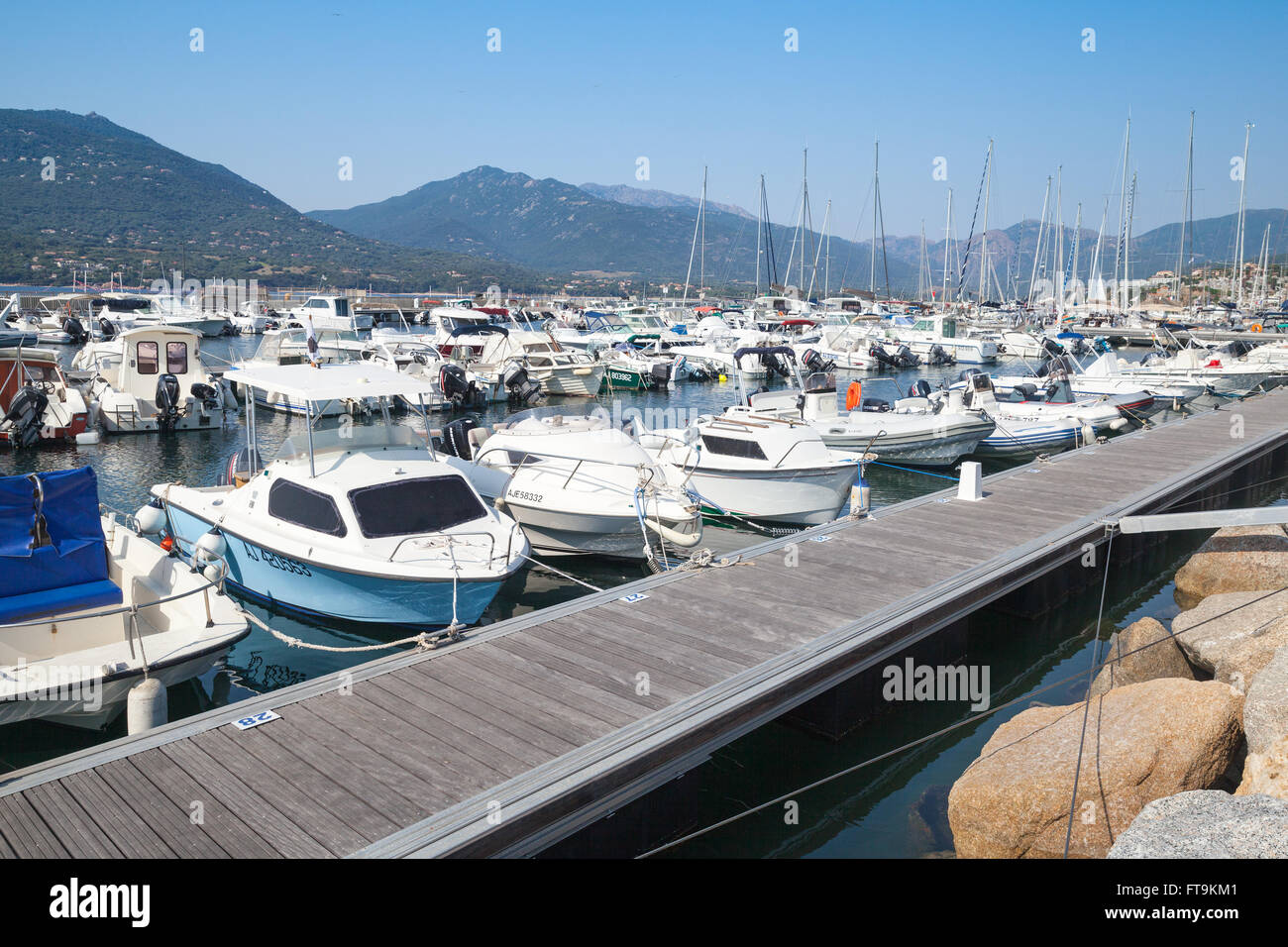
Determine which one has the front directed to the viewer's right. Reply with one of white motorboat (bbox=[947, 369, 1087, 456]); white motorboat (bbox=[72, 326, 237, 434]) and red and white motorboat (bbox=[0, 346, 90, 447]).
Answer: white motorboat (bbox=[947, 369, 1087, 456])

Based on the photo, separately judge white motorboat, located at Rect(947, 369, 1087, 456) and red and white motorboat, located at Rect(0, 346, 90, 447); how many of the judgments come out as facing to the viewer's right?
1

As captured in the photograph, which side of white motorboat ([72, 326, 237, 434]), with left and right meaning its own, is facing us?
back

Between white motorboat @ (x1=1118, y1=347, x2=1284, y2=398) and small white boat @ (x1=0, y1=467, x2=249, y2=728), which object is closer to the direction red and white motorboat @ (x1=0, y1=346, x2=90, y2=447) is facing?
the white motorboat

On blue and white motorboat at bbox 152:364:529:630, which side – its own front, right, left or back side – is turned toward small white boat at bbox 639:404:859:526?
left

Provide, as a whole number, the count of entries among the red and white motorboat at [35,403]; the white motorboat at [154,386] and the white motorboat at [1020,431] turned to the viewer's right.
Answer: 1

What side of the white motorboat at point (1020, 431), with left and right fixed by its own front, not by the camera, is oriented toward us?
right

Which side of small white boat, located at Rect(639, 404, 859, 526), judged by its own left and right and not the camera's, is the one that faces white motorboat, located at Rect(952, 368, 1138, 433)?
left

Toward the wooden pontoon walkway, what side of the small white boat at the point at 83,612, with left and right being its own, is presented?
front
